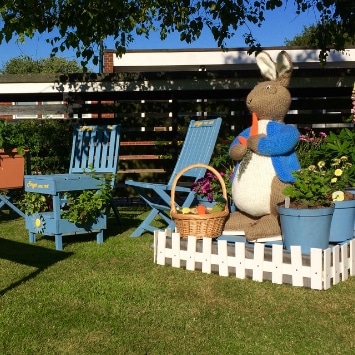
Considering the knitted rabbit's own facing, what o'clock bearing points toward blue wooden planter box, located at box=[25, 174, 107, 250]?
The blue wooden planter box is roughly at 2 o'clock from the knitted rabbit.

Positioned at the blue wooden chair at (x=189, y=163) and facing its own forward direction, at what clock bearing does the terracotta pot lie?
The terracotta pot is roughly at 2 o'clock from the blue wooden chair.

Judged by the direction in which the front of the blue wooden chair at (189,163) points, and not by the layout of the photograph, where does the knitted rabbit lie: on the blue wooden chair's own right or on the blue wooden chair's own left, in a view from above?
on the blue wooden chair's own left

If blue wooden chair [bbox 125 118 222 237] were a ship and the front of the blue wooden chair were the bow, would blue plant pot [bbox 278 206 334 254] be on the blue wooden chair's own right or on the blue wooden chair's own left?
on the blue wooden chair's own left

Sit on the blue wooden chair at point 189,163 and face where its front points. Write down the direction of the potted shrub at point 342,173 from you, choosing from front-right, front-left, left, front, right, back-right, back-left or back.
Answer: left

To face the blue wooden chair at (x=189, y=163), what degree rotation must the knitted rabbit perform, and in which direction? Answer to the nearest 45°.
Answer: approximately 90° to its right

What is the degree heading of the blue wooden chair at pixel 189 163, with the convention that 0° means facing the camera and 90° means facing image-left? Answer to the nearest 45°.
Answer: approximately 45°

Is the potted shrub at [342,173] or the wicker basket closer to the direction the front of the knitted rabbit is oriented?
the wicker basket

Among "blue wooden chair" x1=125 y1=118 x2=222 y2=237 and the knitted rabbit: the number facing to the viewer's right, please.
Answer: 0

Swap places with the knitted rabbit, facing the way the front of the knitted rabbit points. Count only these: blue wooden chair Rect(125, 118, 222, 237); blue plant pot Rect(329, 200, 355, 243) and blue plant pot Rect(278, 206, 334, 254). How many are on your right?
1
